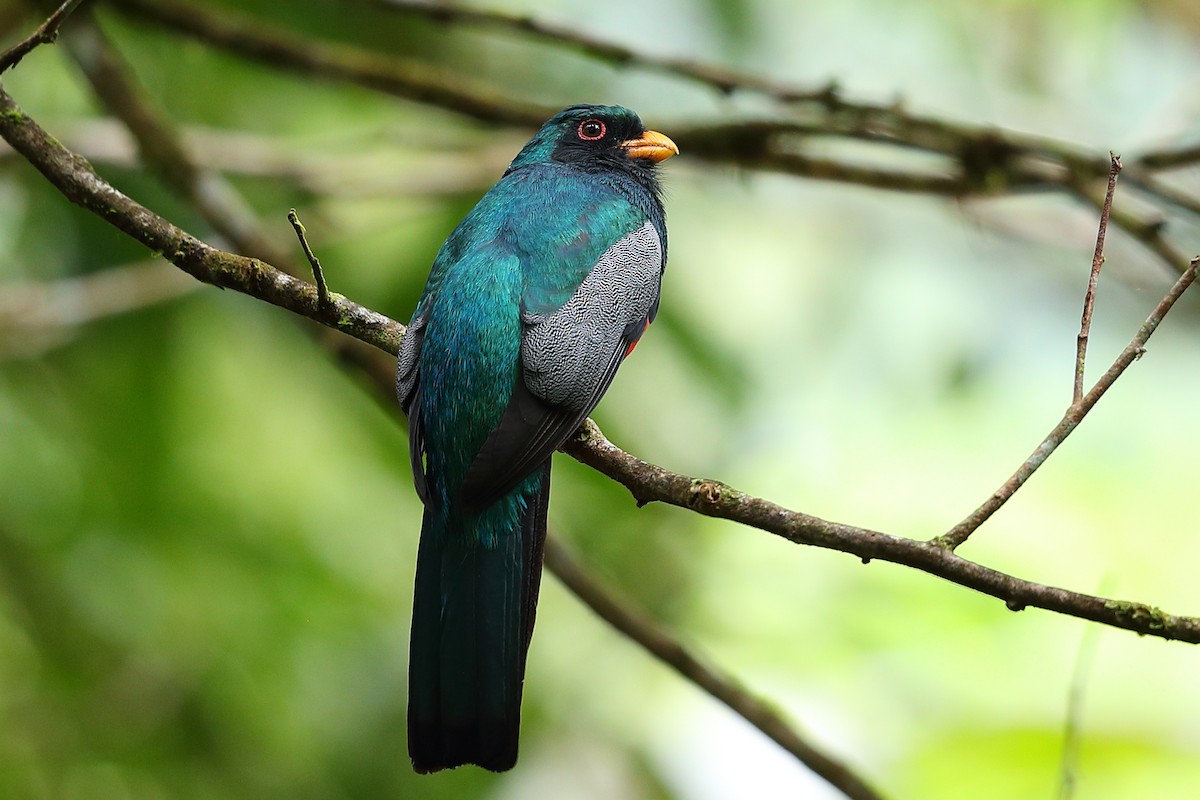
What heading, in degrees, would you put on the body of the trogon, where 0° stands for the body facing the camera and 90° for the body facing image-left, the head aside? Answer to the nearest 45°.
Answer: approximately 225°

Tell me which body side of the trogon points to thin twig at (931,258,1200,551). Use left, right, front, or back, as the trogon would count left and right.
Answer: right

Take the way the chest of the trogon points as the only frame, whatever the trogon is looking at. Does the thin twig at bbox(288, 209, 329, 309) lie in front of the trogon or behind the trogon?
behind
